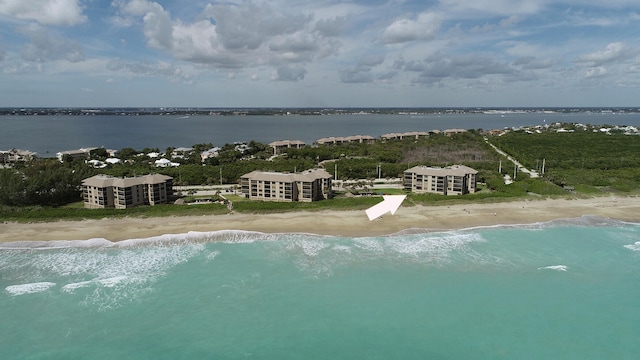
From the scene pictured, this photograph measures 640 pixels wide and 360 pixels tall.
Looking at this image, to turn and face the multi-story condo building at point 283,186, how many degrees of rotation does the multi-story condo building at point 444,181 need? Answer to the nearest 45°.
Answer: approximately 45° to its right

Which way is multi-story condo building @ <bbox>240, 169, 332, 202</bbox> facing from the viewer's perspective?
toward the camera

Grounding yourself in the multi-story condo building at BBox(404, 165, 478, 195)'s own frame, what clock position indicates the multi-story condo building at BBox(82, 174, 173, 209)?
the multi-story condo building at BBox(82, 174, 173, 209) is roughly at 2 o'clock from the multi-story condo building at BBox(404, 165, 478, 195).

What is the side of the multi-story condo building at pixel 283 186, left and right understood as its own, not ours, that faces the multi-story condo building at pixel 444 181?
left

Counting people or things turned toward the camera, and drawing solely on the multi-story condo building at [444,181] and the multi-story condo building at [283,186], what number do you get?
2

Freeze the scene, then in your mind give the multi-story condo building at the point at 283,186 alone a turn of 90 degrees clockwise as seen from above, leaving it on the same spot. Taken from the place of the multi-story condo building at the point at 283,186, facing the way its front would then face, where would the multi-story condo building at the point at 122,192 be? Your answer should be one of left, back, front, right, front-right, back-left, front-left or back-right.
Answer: front

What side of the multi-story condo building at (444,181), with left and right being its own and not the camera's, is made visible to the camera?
front
